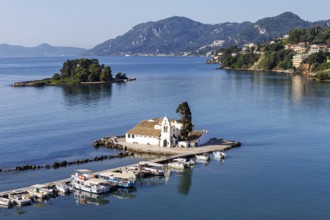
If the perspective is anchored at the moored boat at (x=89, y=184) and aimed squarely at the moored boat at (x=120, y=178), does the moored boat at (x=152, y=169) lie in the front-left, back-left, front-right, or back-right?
front-left
